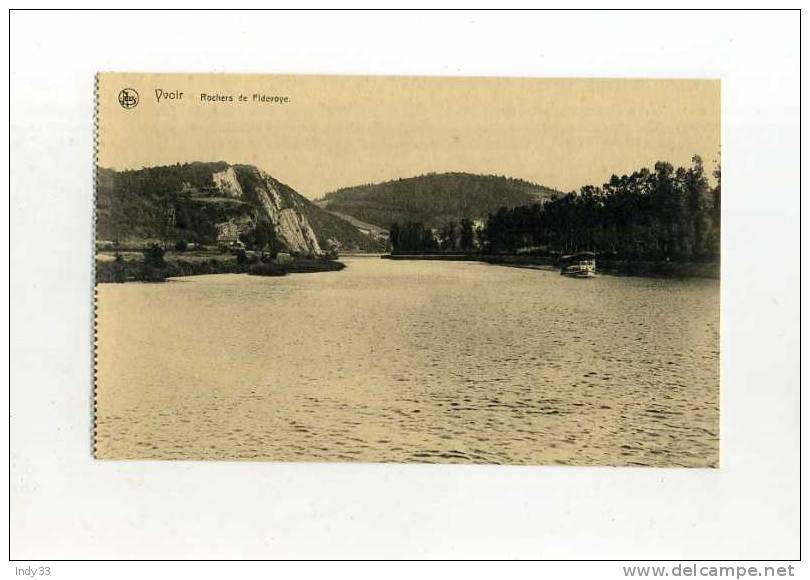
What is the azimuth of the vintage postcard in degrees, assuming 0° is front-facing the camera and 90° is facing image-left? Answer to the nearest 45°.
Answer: approximately 0°
